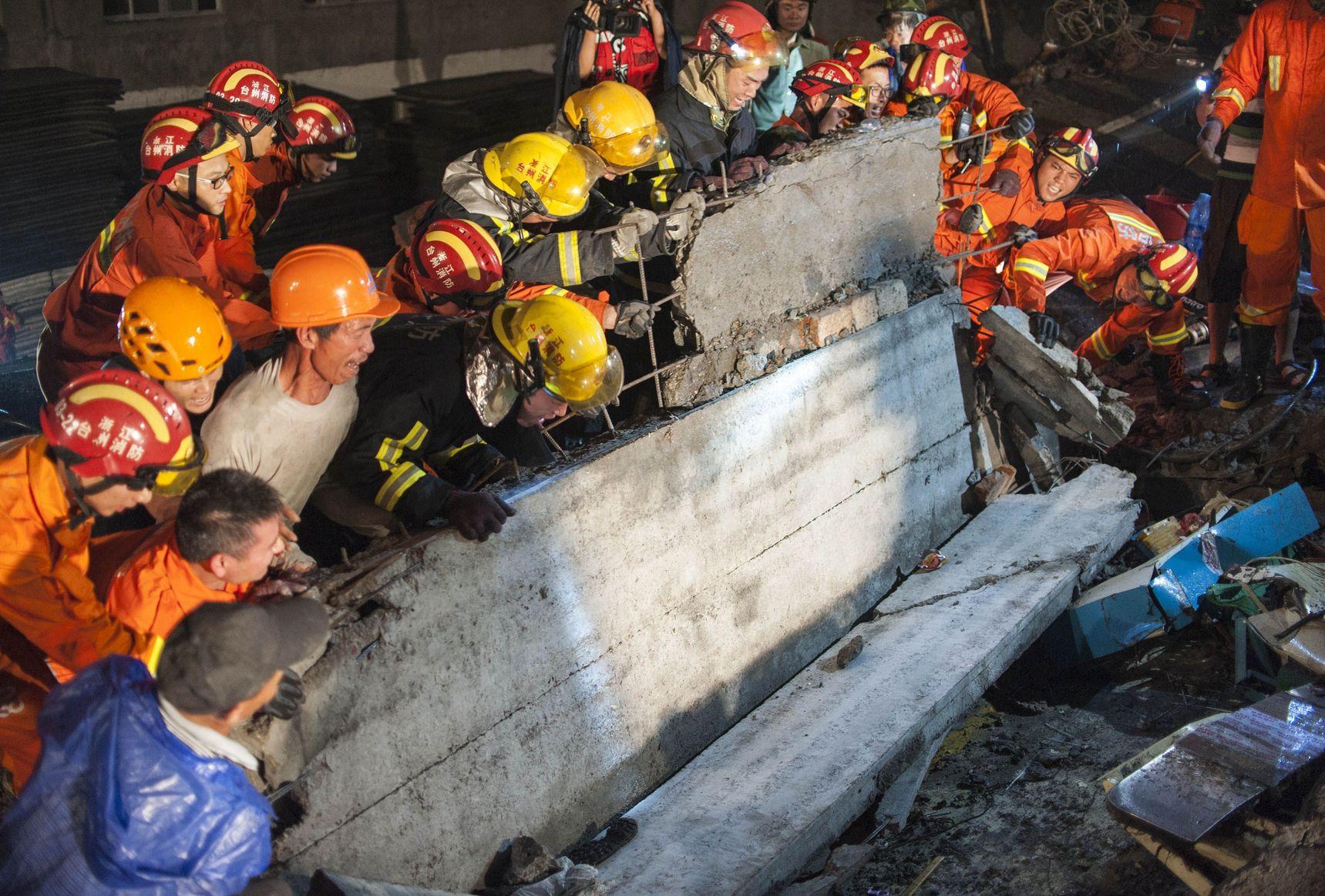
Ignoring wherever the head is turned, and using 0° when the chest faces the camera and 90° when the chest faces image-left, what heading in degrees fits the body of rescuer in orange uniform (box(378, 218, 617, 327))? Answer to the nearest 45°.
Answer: approximately 270°

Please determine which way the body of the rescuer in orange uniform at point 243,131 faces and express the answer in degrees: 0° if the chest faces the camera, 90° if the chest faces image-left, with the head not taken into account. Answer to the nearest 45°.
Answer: approximately 270°

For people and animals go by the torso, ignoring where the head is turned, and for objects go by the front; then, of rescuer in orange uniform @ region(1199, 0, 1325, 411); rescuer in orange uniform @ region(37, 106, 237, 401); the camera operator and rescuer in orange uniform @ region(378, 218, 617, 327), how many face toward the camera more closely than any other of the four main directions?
2

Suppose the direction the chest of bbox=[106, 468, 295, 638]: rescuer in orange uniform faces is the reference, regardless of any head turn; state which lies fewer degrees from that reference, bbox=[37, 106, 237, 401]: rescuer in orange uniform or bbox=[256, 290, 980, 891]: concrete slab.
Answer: the concrete slab

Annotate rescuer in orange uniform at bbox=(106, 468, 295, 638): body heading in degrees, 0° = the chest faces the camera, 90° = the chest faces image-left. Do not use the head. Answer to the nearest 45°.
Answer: approximately 270°
